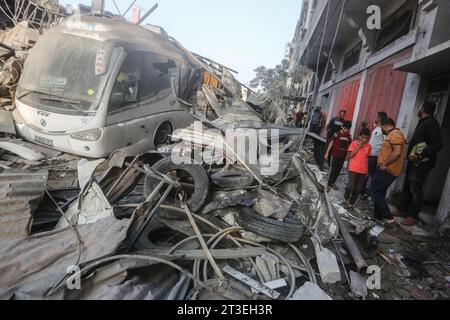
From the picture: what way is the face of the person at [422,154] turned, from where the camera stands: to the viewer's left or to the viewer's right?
to the viewer's left

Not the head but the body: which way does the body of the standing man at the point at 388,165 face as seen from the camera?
to the viewer's left

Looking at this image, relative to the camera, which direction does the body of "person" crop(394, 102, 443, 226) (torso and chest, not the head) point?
to the viewer's left

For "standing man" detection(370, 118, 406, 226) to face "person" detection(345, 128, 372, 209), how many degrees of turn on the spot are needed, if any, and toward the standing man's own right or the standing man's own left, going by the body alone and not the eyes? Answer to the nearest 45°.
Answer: approximately 45° to the standing man's own right

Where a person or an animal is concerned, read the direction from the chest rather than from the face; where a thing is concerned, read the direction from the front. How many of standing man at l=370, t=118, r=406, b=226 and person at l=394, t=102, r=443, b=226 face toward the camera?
0

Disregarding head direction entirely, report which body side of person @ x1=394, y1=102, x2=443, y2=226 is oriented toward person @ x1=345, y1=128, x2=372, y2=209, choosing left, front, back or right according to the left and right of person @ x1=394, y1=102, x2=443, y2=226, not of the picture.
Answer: front

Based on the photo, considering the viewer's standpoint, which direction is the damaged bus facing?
facing the viewer and to the left of the viewer

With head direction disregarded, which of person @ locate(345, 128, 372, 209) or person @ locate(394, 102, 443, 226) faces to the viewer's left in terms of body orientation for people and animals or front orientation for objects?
person @ locate(394, 102, 443, 226)

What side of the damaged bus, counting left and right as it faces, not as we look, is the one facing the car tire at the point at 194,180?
left

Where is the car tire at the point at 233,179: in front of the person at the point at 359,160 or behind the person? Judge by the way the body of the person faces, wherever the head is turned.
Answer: in front

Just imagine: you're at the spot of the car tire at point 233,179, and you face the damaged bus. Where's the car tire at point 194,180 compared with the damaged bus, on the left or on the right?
left
